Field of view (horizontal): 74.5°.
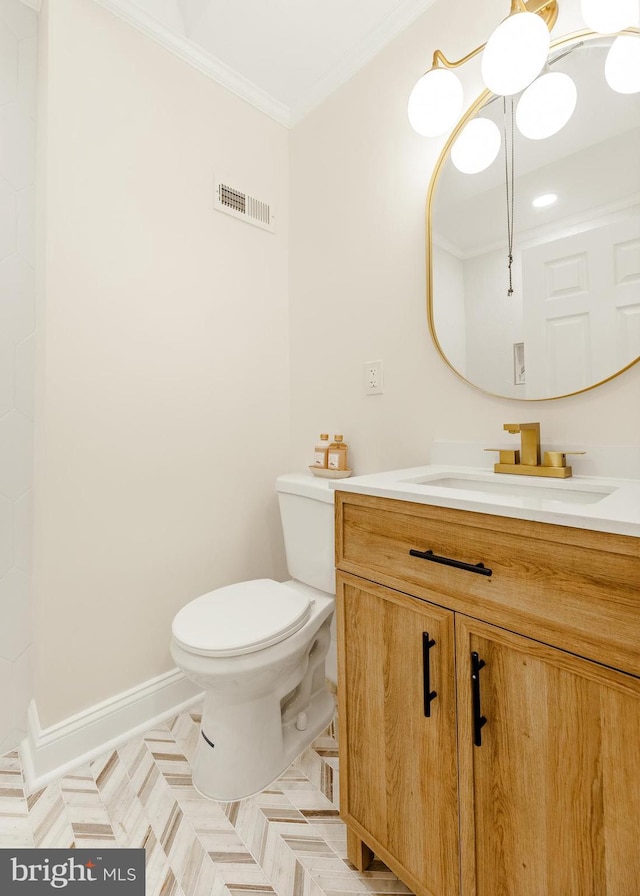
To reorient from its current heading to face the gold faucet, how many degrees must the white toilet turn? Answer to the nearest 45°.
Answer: approximately 135° to its left

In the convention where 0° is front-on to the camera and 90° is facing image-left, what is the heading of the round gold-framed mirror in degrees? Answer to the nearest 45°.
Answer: approximately 45°

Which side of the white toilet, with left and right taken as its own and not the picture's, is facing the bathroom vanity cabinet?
left

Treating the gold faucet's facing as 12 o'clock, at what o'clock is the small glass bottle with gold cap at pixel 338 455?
The small glass bottle with gold cap is roughly at 2 o'clock from the gold faucet.

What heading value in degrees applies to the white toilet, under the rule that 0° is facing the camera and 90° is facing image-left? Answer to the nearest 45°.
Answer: approximately 45°

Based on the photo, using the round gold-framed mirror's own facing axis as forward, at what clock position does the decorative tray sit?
The decorative tray is roughly at 2 o'clock from the round gold-framed mirror.

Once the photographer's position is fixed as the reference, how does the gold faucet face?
facing the viewer and to the left of the viewer

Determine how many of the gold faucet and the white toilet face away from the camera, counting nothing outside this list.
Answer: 0

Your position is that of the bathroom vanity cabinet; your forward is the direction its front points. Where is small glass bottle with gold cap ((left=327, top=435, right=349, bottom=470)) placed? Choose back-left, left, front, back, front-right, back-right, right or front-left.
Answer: right
